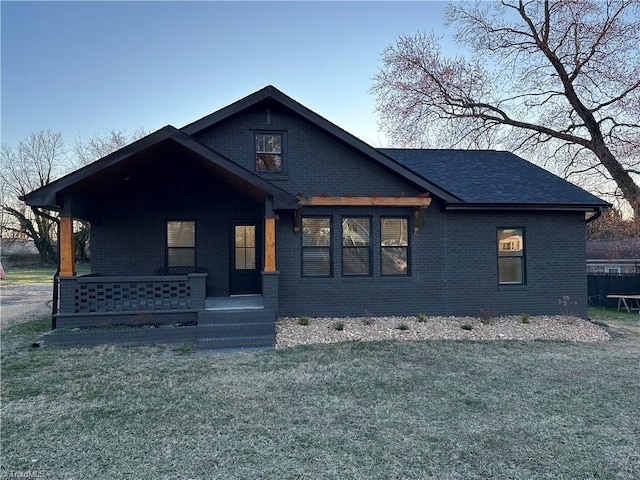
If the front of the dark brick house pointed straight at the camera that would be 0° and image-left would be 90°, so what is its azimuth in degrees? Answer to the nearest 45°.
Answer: approximately 0°

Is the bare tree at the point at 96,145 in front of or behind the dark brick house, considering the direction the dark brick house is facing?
behind

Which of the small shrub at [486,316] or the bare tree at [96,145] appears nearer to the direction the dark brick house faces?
the small shrub

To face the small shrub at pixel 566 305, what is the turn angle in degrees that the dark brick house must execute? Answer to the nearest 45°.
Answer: approximately 90° to its left

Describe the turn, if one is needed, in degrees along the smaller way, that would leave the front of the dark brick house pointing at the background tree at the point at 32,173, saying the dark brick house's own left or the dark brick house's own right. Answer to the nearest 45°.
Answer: approximately 135° to the dark brick house's own right

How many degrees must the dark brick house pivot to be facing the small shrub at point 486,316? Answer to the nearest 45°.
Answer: approximately 90° to its left
